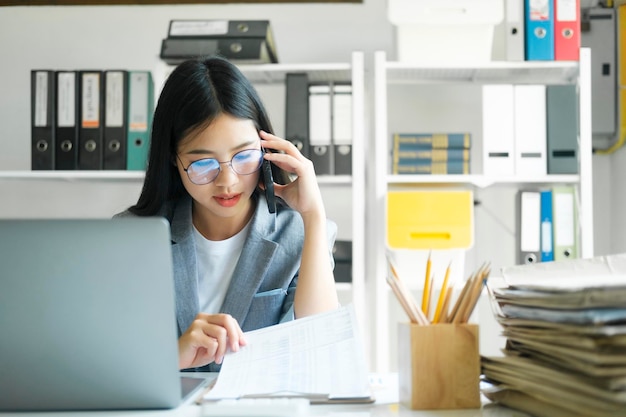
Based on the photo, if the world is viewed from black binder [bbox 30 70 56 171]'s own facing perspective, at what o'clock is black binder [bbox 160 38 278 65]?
black binder [bbox 160 38 278 65] is roughly at 10 o'clock from black binder [bbox 30 70 56 171].

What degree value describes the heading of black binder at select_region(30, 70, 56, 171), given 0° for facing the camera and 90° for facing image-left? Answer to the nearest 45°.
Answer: approximately 0°

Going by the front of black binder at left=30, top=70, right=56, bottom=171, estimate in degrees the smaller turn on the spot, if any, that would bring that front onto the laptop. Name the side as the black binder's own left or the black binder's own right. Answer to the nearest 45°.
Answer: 0° — it already faces it

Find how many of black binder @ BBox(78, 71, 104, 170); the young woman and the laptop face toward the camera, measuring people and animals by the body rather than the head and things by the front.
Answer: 2

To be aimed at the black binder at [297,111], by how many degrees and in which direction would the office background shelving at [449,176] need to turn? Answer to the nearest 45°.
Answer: approximately 90° to its right

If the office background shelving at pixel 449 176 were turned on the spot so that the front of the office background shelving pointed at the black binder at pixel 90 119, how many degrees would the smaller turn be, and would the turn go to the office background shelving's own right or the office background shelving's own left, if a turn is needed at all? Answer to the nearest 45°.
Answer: approximately 90° to the office background shelving's own right

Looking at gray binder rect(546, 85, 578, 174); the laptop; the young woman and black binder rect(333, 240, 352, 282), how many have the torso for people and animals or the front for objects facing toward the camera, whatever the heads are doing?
3

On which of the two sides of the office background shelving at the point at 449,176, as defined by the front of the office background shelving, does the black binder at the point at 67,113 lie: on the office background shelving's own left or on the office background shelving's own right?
on the office background shelving's own right

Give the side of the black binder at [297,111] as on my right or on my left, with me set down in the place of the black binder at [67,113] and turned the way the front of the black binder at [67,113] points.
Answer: on my left

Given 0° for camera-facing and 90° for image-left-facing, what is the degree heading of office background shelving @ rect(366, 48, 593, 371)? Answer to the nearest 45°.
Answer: approximately 0°
